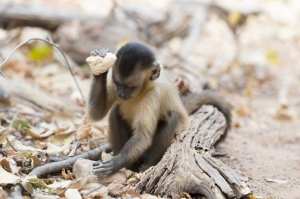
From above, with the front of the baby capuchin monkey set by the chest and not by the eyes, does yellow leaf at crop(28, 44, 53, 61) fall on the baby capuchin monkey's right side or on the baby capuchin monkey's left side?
on the baby capuchin monkey's right side

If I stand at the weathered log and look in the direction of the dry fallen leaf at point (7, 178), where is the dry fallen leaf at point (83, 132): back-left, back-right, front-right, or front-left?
front-right

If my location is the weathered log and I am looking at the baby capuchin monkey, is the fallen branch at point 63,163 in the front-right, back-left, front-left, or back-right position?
front-left

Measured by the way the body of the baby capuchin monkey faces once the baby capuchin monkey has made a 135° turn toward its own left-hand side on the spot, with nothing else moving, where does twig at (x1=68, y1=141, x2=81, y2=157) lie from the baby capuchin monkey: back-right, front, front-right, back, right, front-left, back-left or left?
back

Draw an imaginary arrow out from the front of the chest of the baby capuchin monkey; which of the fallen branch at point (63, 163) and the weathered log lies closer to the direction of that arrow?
the fallen branch

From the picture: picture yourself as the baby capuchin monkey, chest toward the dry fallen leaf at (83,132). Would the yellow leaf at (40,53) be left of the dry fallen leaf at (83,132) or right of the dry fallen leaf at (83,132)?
right

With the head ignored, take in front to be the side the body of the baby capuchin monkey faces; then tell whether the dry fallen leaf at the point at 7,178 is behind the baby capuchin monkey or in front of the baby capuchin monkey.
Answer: in front

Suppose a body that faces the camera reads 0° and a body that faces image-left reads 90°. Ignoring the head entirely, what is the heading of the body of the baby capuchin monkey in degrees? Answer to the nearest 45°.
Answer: approximately 45°

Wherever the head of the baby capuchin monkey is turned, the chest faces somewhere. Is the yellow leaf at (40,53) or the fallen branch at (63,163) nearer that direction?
the fallen branch

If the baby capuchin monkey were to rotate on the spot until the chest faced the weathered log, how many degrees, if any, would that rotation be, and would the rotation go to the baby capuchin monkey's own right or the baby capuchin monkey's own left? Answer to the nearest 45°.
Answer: approximately 90° to the baby capuchin monkey's own left
